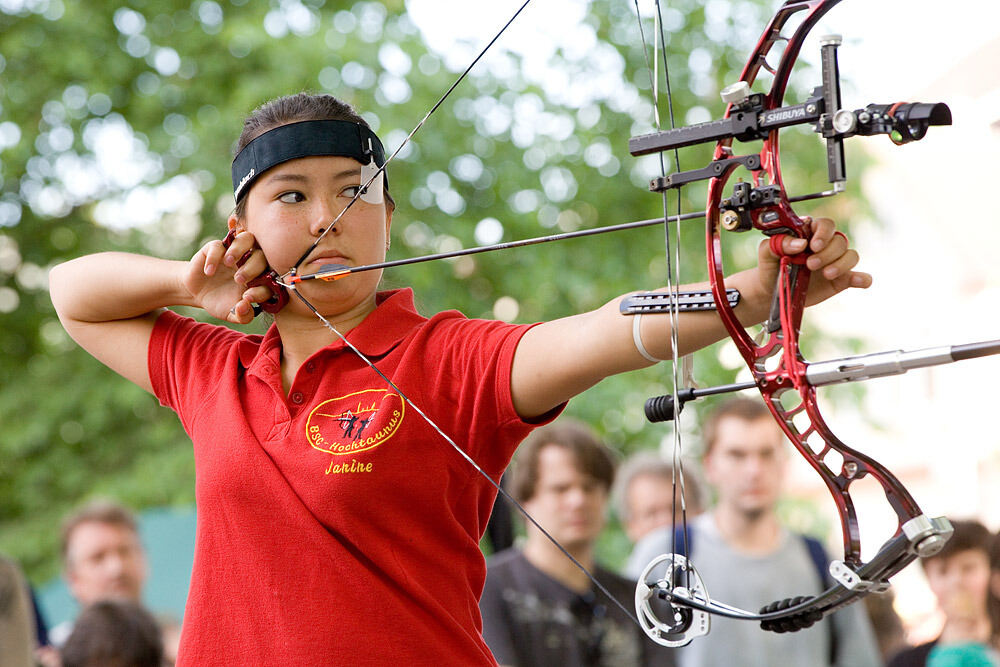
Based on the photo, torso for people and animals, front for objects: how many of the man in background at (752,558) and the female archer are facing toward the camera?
2

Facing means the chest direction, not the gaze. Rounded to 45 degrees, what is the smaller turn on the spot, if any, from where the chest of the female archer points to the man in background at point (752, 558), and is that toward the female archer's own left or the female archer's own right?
approximately 135° to the female archer's own left

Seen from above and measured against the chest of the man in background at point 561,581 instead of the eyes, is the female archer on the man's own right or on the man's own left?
on the man's own right

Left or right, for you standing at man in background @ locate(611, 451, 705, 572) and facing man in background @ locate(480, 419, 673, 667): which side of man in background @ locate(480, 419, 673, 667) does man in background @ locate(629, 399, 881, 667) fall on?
left

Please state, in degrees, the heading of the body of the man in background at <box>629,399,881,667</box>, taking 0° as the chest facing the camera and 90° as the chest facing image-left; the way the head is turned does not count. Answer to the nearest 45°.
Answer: approximately 0°

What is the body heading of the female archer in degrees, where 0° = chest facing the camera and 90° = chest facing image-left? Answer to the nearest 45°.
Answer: approximately 0°

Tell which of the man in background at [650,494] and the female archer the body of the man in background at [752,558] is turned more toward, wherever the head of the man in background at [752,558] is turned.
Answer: the female archer

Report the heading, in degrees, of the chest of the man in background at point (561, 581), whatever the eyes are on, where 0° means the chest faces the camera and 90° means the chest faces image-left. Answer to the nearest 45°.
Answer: approximately 315°
